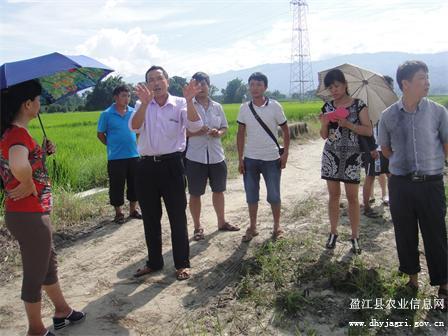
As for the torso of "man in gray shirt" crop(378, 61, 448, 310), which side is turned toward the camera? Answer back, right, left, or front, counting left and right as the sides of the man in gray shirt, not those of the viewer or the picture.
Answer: front

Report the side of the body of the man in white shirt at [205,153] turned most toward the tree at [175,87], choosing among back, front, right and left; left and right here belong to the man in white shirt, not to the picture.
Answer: back

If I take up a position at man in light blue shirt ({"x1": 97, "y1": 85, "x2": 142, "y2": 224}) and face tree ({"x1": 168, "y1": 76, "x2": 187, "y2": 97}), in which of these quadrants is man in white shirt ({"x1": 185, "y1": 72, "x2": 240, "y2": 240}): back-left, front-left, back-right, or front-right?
back-right

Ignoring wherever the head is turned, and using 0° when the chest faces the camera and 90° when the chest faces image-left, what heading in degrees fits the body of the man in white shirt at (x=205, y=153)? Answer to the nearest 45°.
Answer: approximately 0°

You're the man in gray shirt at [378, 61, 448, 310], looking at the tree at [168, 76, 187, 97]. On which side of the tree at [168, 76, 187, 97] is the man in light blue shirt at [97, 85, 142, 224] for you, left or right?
left

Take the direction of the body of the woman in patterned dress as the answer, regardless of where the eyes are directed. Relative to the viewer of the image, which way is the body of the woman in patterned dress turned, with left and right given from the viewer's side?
facing the viewer

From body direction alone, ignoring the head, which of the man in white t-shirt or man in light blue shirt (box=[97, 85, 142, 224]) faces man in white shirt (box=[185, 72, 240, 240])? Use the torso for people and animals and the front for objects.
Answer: the man in light blue shirt

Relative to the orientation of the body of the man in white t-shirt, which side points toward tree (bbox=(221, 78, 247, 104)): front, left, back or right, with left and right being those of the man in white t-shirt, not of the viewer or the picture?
back

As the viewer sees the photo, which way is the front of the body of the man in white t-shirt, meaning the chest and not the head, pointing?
toward the camera

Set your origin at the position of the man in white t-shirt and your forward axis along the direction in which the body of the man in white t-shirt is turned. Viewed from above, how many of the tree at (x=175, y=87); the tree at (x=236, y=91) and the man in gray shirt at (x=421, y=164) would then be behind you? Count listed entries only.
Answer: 2
